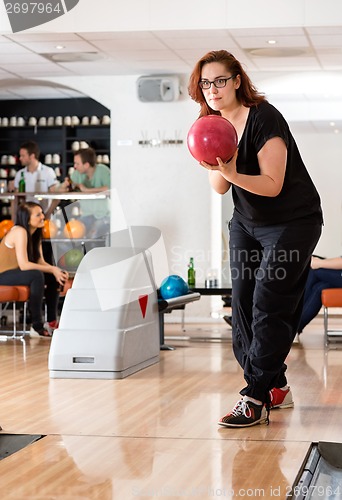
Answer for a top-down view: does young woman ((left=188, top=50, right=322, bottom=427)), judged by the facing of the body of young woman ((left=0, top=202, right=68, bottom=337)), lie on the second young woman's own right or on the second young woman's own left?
on the second young woman's own right

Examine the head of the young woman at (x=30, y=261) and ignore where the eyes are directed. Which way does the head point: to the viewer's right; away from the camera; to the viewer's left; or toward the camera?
to the viewer's right

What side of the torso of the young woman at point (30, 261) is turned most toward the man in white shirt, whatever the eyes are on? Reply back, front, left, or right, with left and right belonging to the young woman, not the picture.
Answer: left

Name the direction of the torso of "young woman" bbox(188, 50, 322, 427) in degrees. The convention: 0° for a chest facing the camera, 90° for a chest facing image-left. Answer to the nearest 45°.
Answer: approximately 45°

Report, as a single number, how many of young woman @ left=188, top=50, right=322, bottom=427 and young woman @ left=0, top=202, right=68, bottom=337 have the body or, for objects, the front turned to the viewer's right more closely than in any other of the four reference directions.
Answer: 1

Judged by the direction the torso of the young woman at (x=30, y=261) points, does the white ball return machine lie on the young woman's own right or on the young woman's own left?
on the young woman's own right

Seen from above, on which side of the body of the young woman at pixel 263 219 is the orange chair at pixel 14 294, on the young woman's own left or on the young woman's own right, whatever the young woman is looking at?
on the young woman's own right

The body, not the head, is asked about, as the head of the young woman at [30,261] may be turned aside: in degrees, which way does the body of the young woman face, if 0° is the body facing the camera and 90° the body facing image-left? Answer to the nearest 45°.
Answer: approximately 270°

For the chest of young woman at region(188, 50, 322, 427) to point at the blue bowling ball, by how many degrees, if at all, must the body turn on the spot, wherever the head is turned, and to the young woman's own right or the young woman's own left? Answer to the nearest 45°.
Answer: approximately 135° to the young woman's own right
